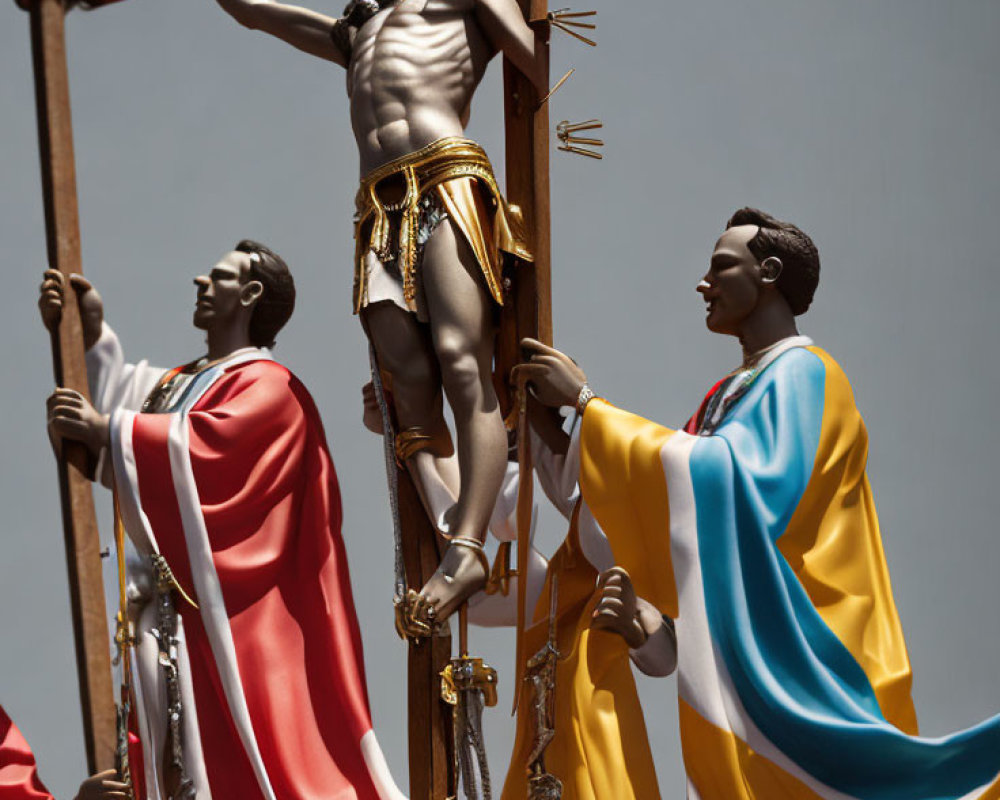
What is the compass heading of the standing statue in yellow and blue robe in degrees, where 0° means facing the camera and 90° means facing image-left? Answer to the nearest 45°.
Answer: approximately 90°

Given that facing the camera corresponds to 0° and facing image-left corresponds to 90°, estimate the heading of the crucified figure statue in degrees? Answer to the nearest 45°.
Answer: approximately 45°
